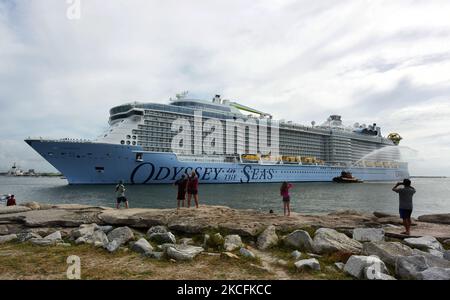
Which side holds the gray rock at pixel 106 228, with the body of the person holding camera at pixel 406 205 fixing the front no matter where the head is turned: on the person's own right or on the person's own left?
on the person's own left

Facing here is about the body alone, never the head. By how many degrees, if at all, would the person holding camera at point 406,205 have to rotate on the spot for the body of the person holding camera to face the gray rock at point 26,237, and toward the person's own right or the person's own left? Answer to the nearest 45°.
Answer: approximately 90° to the person's own left

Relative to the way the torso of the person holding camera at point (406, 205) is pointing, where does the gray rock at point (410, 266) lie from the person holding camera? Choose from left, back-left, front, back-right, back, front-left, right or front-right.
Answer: back-left

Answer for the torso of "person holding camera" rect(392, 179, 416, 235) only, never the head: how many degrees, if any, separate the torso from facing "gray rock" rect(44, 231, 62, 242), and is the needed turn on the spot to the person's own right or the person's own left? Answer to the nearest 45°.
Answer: approximately 90° to the person's own left

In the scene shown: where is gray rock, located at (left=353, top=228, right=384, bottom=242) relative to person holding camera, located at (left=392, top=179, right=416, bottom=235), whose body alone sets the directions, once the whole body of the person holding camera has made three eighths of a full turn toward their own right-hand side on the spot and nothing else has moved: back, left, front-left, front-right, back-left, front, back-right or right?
back-right

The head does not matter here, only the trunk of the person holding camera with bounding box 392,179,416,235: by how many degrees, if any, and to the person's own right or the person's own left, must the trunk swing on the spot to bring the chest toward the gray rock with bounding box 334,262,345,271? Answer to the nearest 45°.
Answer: approximately 135° to the person's own left

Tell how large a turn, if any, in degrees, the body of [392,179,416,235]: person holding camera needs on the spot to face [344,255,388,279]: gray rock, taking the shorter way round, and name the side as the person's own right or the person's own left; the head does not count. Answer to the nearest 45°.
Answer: approximately 135° to the person's own left

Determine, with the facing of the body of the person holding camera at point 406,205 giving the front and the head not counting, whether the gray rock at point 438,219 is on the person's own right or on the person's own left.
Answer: on the person's own right

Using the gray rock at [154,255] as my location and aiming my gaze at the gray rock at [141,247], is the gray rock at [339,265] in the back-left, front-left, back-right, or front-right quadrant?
back-right

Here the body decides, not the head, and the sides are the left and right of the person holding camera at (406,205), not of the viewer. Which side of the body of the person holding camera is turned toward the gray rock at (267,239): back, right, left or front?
left

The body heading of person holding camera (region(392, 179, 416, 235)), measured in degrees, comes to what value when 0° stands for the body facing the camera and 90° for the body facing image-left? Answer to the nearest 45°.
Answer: approximately 135°

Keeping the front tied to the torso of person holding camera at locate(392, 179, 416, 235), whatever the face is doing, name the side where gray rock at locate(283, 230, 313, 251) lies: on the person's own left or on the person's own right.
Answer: on the person's own left

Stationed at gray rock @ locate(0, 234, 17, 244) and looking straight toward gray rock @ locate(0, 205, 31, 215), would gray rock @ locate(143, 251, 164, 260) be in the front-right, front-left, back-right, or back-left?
back-right

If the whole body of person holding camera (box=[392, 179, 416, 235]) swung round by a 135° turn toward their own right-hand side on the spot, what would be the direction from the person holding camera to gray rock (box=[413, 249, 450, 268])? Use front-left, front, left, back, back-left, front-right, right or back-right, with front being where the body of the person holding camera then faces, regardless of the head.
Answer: right
